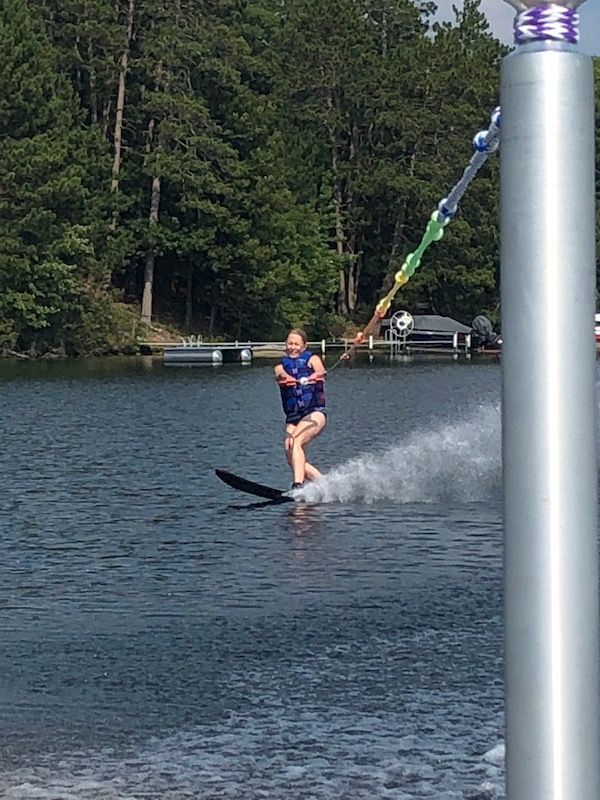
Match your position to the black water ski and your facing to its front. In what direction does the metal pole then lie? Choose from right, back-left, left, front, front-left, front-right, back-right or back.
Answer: left

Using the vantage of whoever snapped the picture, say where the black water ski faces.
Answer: facing to the left of the viewer
